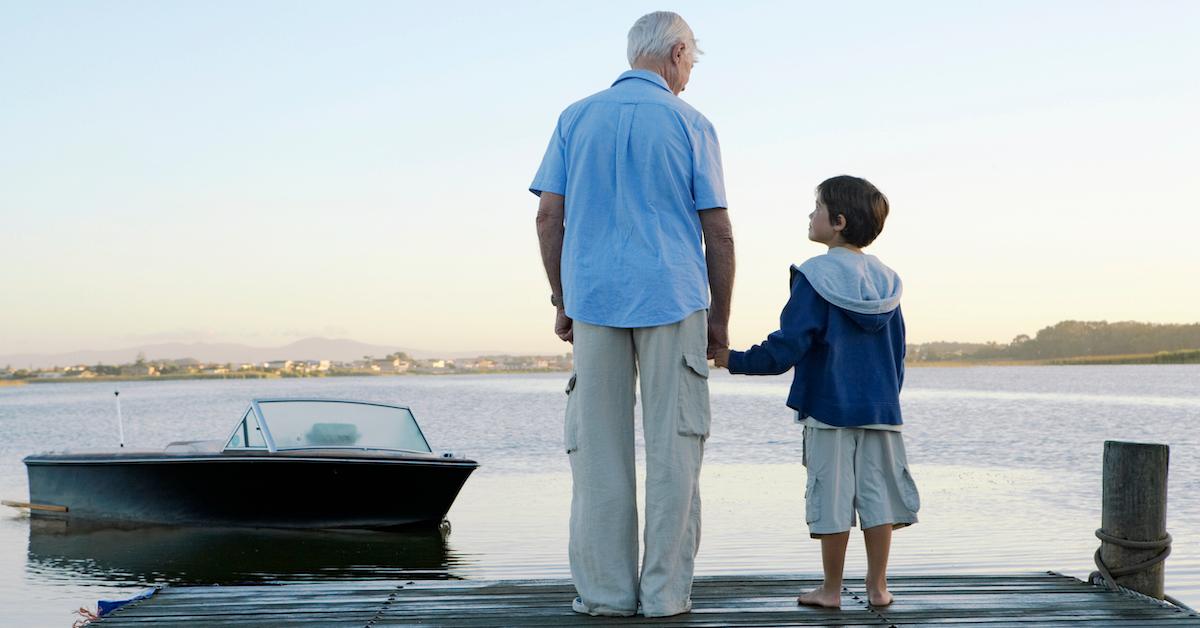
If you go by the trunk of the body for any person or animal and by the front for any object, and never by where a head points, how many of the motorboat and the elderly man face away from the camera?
1

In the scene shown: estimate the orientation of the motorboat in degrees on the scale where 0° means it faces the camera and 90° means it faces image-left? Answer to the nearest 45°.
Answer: approximately 315°

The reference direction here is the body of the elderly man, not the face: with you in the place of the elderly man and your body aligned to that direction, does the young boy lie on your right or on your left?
on your right

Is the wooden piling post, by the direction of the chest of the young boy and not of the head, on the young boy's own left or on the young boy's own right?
on the young boy's own right

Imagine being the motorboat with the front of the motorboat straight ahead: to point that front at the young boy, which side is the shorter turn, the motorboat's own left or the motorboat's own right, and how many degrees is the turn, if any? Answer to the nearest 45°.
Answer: approximately 45° to the motorboat's own right

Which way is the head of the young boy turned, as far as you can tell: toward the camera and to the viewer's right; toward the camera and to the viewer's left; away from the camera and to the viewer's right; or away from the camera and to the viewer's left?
away from the camera and to the viewer's left

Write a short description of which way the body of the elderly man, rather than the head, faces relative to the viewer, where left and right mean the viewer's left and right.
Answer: facing away from the viewer

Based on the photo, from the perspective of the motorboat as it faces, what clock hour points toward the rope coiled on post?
The rope coiled on post is roughly at 1 o'clock from the motorboat.

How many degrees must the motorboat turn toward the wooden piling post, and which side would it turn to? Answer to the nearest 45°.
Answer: approximately 45° to its right

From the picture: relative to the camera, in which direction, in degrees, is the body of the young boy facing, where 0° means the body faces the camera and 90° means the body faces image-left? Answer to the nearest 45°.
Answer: approximately 135°

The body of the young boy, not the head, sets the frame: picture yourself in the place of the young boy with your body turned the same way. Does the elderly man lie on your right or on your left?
on your left

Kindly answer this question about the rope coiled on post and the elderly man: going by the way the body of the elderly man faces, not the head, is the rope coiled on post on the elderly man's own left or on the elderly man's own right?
on the elderly man's own right

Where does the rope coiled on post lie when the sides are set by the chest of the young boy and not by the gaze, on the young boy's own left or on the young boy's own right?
on the young boy's own right

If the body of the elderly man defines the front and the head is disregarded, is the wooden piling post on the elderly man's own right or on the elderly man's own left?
on the elderly man's own right

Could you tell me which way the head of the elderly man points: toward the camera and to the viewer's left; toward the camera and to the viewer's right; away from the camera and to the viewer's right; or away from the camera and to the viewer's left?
away from the camera and to the viewer's right
